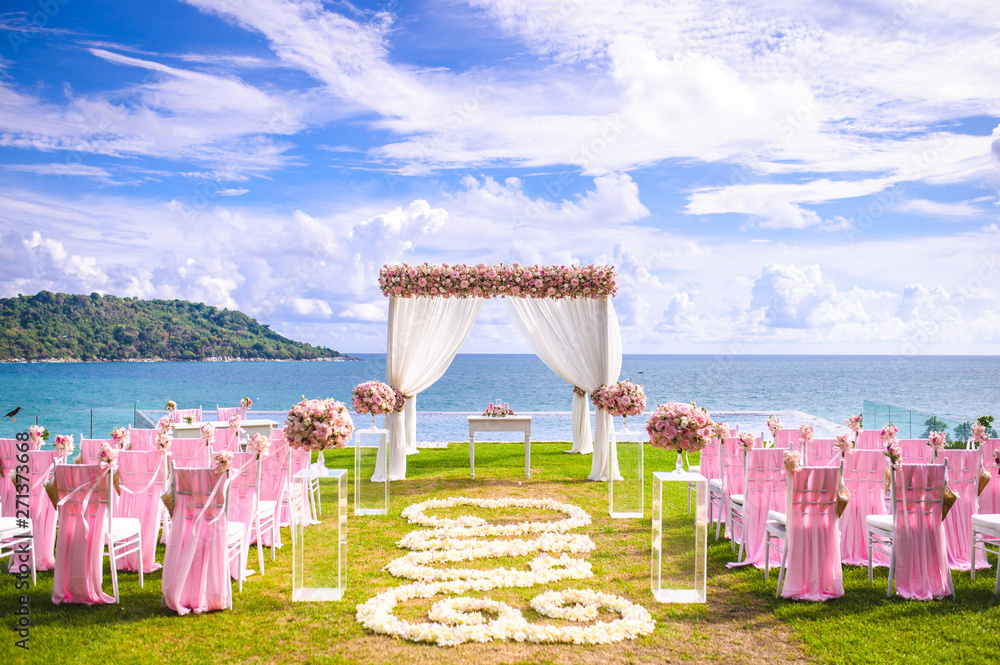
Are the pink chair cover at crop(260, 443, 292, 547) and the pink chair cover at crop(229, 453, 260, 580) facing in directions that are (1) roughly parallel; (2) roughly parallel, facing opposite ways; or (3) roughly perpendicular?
roughly parallel

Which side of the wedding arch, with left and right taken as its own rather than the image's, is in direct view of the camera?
front

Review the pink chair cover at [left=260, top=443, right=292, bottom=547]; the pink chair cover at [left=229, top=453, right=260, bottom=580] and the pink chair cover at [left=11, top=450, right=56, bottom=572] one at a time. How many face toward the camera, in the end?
0

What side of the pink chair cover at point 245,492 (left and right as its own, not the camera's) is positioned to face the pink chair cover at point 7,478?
left

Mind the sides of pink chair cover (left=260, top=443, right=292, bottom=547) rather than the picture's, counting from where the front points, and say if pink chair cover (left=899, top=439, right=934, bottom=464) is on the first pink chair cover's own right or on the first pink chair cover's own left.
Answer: on the first pink chair cover's own right

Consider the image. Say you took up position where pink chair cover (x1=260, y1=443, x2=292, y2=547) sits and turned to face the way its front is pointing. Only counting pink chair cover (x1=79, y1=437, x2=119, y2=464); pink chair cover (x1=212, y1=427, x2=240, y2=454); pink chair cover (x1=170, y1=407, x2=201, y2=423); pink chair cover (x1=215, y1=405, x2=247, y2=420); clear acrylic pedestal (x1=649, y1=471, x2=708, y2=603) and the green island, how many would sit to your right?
1

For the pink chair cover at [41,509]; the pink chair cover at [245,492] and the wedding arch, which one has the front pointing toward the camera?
the wedding arch

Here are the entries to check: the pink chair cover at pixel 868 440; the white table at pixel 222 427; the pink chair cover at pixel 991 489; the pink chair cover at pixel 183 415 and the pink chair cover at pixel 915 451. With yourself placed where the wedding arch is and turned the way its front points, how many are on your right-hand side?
2

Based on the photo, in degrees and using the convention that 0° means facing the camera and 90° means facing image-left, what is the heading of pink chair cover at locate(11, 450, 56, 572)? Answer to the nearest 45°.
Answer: approximately 225°

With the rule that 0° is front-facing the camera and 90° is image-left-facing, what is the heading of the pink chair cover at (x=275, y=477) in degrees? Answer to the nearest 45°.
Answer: approximately 225°

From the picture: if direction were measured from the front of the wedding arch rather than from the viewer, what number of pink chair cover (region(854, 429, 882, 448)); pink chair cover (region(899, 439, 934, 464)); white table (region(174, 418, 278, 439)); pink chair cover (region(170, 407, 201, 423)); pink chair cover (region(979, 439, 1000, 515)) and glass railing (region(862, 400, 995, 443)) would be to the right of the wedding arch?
2

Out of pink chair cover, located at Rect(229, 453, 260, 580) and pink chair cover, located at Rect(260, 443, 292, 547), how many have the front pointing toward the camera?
0
